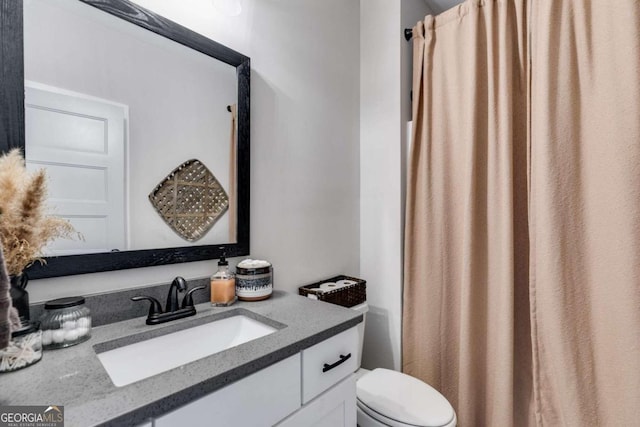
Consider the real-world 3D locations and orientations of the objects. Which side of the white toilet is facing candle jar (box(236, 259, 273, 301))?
right

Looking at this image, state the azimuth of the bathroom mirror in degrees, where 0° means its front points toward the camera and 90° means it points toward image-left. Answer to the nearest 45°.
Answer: approximately 315°

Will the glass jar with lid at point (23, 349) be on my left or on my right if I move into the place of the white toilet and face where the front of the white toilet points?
on my right
